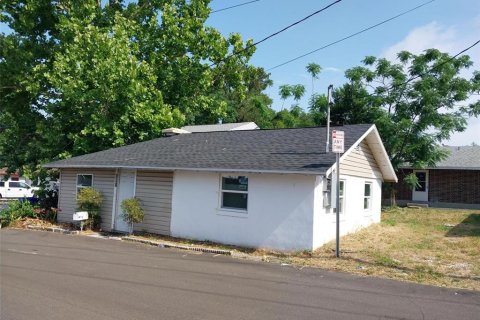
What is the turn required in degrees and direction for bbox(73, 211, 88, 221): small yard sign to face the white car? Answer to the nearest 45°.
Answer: approximately 180°

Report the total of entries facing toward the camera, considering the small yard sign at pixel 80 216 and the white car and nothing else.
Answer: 1

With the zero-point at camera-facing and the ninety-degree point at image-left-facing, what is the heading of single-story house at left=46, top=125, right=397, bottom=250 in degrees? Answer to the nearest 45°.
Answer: approximately 45°

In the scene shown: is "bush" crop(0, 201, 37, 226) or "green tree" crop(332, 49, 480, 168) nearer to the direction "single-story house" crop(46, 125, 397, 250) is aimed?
the bush

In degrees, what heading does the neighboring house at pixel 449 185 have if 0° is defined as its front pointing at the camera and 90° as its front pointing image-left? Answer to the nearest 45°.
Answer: approximately 0°

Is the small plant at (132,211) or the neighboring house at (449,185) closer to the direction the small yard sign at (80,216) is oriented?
the small plant
